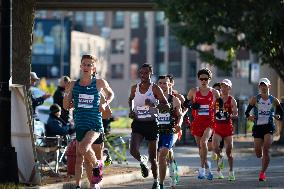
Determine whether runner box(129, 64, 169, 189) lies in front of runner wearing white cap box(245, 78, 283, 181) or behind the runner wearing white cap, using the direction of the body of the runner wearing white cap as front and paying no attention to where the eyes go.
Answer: in front

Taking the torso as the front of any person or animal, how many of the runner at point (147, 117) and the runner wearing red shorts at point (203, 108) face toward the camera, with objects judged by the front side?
2

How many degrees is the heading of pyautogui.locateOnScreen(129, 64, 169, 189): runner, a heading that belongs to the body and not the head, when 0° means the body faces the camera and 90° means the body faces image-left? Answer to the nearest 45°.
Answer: approximately 0°

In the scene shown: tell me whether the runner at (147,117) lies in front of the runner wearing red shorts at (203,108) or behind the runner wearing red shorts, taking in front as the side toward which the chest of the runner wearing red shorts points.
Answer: in front

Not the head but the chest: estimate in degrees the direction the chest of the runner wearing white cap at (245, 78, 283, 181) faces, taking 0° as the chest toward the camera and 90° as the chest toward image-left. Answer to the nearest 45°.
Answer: approximately 0°

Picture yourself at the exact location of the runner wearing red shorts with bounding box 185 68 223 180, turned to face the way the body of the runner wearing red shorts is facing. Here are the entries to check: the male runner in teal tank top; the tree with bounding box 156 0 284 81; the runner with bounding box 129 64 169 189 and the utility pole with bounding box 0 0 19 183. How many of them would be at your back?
1

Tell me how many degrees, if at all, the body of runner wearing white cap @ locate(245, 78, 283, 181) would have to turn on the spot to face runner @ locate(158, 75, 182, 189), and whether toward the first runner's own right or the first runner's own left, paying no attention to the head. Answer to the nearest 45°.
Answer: approximately 45° to the first runner's own right

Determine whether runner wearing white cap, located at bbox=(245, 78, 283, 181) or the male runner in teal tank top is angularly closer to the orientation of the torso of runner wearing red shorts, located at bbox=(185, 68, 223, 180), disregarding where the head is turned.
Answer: the male runner in teal tank top

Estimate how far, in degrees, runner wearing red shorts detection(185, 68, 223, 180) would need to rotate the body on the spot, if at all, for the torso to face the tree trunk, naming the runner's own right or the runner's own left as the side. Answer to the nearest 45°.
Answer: approximately 90° to the runner's own right

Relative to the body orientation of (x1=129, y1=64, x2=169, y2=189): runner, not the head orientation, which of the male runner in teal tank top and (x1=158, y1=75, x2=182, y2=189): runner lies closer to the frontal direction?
the male runner in teal tank top

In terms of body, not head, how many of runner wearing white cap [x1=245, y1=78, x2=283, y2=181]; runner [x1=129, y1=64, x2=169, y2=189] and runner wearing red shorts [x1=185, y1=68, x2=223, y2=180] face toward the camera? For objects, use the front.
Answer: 3
